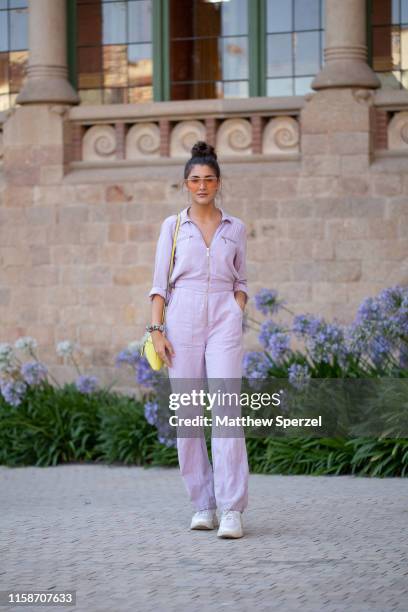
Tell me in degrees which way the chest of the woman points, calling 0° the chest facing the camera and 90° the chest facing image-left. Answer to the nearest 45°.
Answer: approximately 0°

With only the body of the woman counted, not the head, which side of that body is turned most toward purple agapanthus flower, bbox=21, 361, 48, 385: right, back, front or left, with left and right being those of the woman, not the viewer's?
back

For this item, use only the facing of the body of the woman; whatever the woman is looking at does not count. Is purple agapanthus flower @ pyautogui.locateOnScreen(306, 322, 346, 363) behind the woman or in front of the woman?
behind

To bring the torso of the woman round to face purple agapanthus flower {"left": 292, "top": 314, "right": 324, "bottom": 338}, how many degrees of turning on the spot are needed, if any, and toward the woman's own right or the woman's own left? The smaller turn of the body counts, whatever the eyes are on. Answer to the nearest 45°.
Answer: approximately 180°

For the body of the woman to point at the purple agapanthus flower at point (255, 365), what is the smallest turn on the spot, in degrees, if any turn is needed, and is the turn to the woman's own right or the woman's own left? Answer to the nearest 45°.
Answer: approximately 180°

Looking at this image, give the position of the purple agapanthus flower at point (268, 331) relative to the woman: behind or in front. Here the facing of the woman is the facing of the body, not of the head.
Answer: behind

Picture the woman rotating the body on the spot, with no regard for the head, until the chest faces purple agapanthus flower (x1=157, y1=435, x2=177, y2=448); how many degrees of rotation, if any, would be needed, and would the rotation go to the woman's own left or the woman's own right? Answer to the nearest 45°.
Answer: approximately 180°

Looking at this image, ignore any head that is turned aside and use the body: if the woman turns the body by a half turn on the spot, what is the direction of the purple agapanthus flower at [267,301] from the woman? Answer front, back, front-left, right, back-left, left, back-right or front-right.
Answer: front
